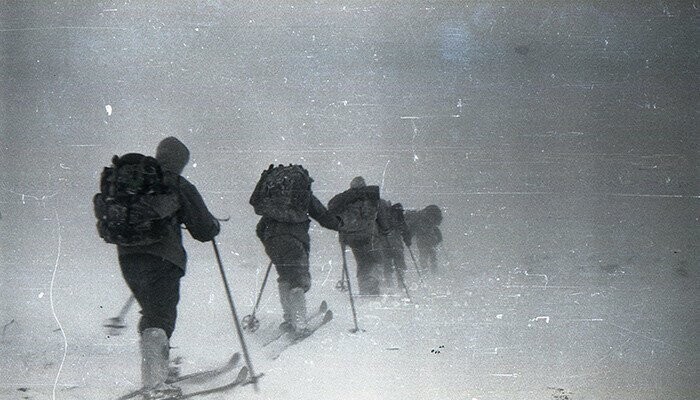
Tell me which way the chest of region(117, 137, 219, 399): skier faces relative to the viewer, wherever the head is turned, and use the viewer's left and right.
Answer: facing away from the viewer and to the right of the viewer

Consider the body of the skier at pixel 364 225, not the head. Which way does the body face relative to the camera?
away from the camera

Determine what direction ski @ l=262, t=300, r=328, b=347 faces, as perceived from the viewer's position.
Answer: facing away from the viewer and to the right of the viewer

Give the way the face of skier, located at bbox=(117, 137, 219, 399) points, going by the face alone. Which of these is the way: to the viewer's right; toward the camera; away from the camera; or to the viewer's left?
away from the camera

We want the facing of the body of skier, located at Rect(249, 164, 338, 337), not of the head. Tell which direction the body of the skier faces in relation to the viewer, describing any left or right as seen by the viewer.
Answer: facing away from the viewer and to the right of the viewer
